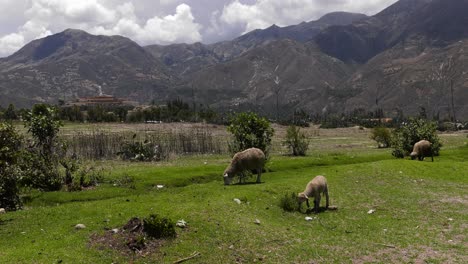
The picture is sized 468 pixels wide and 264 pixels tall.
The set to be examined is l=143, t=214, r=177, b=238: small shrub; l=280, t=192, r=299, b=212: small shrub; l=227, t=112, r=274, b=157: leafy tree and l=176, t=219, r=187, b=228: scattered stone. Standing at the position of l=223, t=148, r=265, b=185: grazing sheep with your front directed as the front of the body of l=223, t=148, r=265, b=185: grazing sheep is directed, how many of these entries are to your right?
1

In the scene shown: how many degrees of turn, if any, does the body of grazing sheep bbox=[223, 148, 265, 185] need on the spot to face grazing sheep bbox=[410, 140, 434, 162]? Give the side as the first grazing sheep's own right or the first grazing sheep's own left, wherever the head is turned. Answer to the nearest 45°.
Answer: approximately 135° to the first grazing sheep's own right

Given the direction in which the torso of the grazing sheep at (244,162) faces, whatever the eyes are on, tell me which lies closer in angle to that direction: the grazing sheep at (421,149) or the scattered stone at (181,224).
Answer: the scattered stone

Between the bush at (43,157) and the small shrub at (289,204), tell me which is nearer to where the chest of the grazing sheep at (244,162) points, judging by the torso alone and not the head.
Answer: the bush

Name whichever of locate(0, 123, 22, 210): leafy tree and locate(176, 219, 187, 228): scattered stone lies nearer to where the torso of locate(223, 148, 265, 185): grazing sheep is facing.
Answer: the leafy tree

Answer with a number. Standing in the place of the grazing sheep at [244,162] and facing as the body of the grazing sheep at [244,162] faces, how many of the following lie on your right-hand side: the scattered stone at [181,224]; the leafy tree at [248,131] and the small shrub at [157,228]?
1

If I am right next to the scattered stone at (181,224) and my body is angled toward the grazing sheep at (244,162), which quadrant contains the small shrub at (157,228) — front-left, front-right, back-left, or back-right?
back-left

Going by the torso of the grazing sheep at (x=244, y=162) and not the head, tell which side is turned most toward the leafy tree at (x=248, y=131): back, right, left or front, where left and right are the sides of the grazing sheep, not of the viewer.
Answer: right

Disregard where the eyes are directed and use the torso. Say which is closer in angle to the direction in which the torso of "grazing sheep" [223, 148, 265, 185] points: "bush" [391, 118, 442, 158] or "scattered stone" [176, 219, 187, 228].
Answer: the scattered stone

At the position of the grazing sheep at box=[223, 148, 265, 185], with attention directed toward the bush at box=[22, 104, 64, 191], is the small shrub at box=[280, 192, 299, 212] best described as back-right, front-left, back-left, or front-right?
back-left

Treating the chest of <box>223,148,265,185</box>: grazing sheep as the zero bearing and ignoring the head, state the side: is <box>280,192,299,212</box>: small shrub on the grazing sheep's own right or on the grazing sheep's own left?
on the grazing sheep's own left

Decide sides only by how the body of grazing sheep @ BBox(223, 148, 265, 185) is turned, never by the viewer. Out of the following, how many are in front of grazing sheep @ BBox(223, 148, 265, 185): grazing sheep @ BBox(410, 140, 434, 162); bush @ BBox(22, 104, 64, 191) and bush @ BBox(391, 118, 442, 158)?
1

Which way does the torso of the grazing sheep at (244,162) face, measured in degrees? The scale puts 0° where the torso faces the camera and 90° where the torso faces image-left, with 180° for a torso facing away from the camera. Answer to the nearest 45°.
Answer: approximately 90°

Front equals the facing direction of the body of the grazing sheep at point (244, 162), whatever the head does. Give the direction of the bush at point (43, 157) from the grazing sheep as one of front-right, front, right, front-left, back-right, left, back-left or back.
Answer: front

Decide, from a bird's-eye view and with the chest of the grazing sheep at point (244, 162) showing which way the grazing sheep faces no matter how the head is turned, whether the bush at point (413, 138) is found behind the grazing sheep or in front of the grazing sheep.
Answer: behind

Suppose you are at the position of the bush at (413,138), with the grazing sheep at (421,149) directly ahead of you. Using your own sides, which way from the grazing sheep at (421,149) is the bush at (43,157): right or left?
right
